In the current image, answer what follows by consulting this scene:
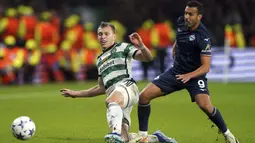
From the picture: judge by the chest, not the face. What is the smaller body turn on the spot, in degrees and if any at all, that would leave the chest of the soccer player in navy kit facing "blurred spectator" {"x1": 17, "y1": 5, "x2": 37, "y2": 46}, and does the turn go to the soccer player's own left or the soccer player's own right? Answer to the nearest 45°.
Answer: approximately 90° to the soccer player's own right

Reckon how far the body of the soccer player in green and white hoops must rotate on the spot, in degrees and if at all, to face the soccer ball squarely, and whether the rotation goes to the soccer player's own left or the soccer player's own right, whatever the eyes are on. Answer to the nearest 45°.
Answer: approximately 45° to the soccer player's own right

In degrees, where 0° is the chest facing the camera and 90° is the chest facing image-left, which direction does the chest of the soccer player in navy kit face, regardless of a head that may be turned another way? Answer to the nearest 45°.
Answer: approximately 45°

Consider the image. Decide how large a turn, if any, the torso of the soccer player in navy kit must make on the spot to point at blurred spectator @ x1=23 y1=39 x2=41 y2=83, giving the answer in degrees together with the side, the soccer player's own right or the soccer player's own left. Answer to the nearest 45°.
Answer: approximately 90° to the soccer player's own right

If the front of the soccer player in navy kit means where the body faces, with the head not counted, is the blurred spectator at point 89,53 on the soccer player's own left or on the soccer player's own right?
on the soccer player's own right

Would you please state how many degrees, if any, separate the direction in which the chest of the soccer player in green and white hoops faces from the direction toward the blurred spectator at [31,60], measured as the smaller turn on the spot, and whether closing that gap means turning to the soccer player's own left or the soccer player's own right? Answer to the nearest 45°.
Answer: approximately 135° to the soccer player's own right

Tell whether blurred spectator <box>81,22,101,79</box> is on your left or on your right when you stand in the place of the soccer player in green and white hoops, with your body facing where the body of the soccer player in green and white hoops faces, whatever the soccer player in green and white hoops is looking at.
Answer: on your right
